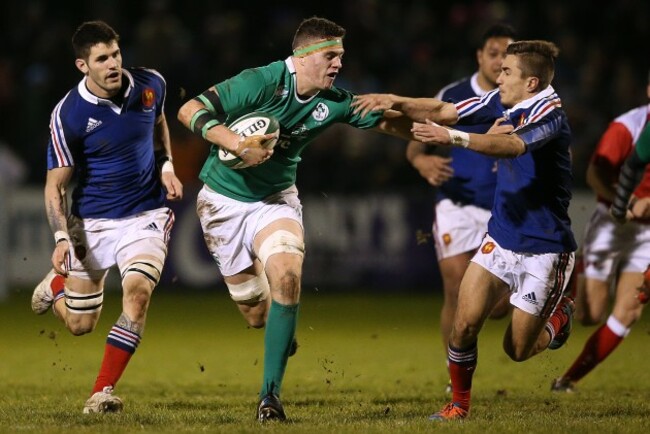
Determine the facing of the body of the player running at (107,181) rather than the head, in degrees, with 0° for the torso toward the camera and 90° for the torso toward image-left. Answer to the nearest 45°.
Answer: approximately 315°

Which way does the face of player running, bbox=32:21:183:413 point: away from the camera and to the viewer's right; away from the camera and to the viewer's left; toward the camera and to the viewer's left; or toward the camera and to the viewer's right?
toward the camera and to the viewer's right
